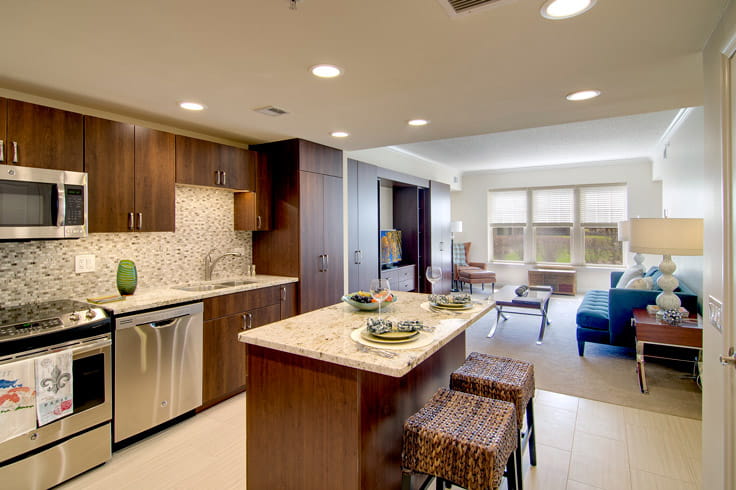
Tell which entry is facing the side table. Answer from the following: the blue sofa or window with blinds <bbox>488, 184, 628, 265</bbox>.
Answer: the window with blinds

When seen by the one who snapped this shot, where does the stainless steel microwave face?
facing the viewer and to the right of the viewer

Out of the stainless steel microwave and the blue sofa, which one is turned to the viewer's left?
the blue sofa

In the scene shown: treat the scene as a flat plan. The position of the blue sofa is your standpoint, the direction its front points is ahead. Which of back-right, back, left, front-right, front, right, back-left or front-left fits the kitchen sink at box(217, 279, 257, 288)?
front-left

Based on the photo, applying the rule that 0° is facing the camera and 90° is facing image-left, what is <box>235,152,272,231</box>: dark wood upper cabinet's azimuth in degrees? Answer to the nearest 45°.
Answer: approximately 315°

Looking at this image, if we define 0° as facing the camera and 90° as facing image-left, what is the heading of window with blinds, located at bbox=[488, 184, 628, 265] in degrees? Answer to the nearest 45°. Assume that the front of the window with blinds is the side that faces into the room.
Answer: approximately 0°

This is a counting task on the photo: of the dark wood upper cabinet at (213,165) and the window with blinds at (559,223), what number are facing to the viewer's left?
0

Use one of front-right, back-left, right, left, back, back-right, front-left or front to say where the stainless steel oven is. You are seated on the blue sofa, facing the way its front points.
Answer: front-left

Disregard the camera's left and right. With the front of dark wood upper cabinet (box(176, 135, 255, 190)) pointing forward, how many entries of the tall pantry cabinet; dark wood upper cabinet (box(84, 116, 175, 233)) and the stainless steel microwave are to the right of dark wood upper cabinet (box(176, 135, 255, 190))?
2

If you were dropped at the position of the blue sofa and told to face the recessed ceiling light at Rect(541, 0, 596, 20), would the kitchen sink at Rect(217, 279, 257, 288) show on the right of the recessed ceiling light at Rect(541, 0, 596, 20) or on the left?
right

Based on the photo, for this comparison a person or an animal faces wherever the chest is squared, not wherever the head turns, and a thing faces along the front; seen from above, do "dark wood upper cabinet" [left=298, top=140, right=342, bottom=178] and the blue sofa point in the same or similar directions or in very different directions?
very different directions

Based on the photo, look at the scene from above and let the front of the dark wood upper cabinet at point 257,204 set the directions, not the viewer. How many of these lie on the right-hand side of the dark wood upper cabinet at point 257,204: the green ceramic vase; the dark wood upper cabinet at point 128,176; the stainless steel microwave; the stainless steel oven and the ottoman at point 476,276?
4

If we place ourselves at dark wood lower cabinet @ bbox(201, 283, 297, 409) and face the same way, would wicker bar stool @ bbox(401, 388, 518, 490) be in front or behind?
in front

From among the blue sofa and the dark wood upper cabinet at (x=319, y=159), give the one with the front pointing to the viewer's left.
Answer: the blue sofa
